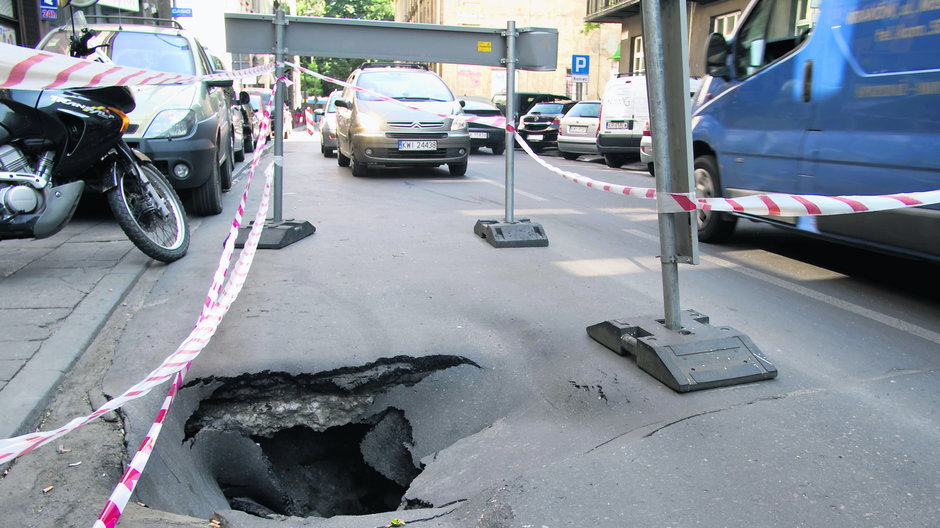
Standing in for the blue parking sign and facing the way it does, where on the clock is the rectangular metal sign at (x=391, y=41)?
The rectangular metal sign is roughly at 12 o'clock from the blue parking sign.

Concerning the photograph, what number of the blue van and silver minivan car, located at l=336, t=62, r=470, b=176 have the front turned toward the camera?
1

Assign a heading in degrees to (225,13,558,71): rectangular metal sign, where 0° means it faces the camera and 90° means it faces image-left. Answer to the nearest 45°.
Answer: approximately 180°

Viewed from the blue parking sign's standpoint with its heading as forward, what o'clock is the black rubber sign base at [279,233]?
The black rubber sign base is roughly at 12 o'clock from the blue parking sign.

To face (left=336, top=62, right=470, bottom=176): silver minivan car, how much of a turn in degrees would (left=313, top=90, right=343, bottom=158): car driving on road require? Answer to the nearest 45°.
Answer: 0° — it already faces it

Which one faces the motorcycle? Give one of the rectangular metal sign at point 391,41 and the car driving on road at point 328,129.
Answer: the car driving on road

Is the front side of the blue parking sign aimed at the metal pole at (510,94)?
yes
